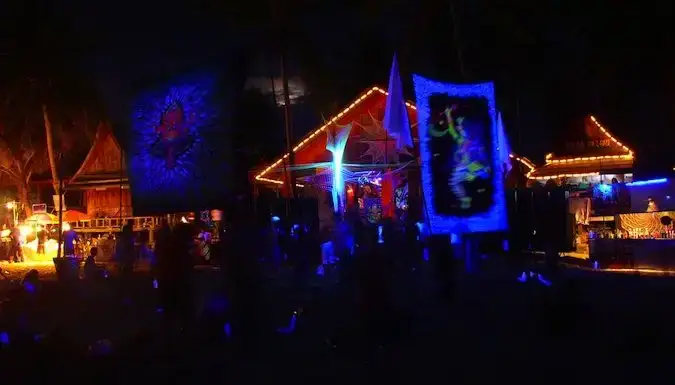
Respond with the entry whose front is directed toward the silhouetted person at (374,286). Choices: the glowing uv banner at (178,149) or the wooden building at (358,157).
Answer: the wooden building

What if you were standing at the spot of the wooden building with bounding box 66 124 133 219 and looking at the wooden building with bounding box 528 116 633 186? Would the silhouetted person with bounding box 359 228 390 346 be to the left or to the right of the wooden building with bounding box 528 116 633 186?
right

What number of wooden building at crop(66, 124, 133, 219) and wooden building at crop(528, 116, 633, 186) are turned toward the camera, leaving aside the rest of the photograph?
2

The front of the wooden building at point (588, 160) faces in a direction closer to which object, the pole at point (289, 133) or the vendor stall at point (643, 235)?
the vendor stall

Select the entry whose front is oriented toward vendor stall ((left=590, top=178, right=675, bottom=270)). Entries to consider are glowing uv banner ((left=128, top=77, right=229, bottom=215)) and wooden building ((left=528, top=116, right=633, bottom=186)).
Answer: the wooden building

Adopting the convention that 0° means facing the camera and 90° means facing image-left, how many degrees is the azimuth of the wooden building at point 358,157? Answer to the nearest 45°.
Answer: approximately 0°

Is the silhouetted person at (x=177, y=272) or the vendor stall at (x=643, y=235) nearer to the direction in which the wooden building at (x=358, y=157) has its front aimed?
the silhouetted person
